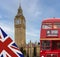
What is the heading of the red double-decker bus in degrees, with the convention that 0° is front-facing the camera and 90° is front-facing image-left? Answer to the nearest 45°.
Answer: approximately 0°
